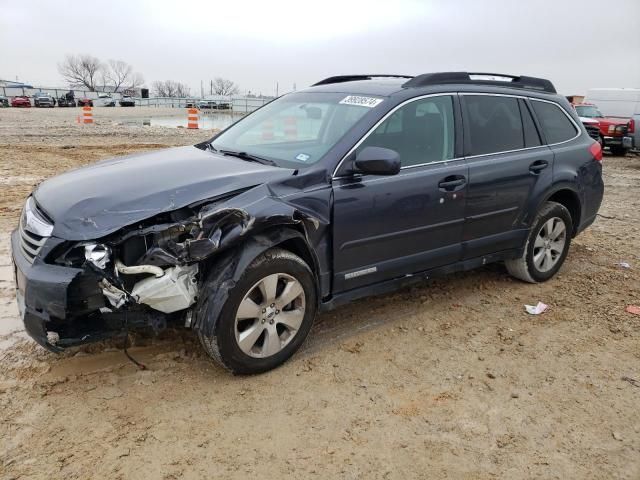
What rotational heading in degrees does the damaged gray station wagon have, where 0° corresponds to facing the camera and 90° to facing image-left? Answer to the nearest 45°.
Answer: approximately 45°

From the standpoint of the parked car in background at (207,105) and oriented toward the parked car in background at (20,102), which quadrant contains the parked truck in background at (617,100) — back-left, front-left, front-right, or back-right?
back-left

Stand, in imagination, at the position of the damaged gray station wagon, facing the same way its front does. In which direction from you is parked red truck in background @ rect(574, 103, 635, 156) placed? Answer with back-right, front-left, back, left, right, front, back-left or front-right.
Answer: back

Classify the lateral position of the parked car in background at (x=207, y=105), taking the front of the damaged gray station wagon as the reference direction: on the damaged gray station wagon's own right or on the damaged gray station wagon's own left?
on the damaged gray station wagon's own right

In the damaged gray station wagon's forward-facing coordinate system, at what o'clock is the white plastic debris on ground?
The white plastic debris on ground is roughly at 7 o'clock from the damaged gray station wagon.

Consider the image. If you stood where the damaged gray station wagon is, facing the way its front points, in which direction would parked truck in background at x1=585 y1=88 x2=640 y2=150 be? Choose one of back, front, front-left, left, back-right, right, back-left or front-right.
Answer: back

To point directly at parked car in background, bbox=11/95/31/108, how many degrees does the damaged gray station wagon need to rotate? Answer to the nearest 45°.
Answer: approximately 90° to its right
